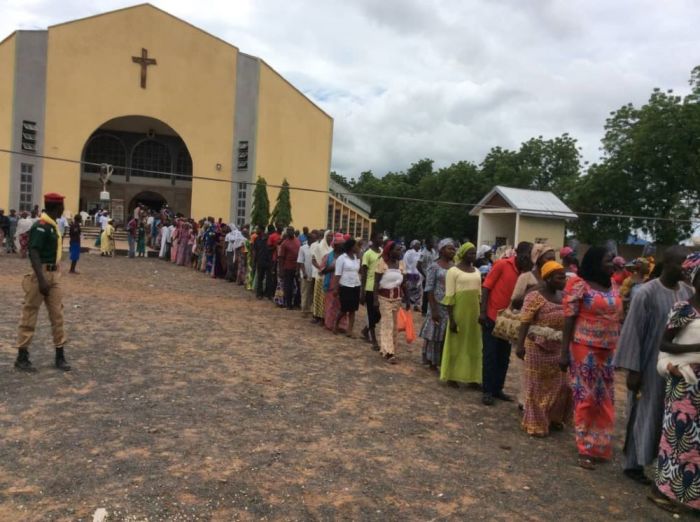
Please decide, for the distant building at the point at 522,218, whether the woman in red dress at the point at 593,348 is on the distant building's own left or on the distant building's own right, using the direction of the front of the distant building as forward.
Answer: on the distant building's own left

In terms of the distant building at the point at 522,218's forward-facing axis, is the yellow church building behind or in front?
in front

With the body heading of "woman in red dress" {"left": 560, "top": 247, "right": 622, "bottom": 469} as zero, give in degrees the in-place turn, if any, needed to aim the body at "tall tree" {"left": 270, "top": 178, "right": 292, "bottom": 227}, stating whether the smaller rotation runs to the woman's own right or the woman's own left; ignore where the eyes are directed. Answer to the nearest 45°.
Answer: approximately 180°

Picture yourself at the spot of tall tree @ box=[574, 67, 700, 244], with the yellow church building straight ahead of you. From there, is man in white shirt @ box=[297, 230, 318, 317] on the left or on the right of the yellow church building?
left

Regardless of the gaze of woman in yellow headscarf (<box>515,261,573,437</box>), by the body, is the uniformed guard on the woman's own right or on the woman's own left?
on the woman's own right

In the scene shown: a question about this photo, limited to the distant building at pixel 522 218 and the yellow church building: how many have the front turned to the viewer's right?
0

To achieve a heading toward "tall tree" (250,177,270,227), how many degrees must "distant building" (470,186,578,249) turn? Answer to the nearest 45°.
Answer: approximately 45° to its right

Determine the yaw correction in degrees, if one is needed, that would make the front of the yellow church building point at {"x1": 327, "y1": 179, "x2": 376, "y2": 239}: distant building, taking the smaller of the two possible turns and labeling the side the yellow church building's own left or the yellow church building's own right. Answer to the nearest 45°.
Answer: approximately 90° to the yellow church building's own left

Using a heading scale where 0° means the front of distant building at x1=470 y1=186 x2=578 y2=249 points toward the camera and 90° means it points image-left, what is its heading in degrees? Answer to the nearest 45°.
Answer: approximately 45°

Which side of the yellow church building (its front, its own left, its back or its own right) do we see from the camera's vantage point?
front
